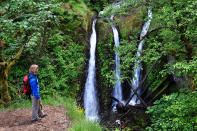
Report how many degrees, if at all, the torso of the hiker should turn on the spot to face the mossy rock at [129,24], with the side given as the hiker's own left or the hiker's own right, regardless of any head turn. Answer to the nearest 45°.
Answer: approximately 45° to the hiker's own left

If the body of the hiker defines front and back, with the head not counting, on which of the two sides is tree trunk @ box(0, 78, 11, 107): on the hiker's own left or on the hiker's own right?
on the hiker's own left

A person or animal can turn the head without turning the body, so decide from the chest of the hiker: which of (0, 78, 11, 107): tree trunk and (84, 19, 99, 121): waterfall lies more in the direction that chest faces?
the waterfall

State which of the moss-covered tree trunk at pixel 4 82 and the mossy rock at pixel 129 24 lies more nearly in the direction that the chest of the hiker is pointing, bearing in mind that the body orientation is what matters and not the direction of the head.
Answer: the mossy rock

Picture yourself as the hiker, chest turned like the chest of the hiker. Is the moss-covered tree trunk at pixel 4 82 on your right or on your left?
on your left

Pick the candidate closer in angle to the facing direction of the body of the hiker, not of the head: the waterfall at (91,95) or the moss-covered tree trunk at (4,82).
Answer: the waterfall

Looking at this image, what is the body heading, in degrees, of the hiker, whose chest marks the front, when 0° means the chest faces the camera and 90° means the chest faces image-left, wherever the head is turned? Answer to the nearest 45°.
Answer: approximately 270°

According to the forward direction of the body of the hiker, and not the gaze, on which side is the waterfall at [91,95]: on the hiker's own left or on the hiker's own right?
on the hiker's own left
